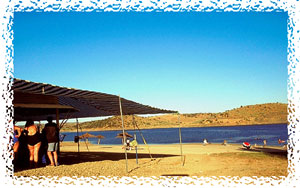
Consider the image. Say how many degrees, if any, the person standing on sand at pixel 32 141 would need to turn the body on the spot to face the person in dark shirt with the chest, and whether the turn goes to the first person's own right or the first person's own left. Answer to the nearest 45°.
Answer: approximately 45° to the first person's own right

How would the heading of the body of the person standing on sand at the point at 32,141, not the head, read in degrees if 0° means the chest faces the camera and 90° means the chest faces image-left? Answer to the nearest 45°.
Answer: approximately 180°
